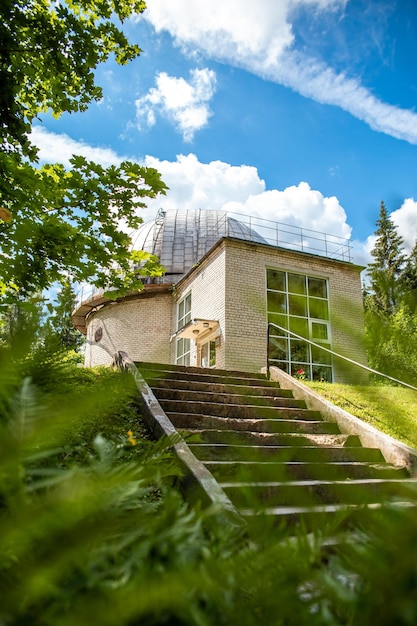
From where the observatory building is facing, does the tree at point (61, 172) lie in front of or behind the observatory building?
in front

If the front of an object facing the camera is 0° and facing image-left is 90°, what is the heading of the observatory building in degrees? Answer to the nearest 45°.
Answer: approximately 45°

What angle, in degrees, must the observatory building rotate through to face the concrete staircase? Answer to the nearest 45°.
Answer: approximately 45° to its left
